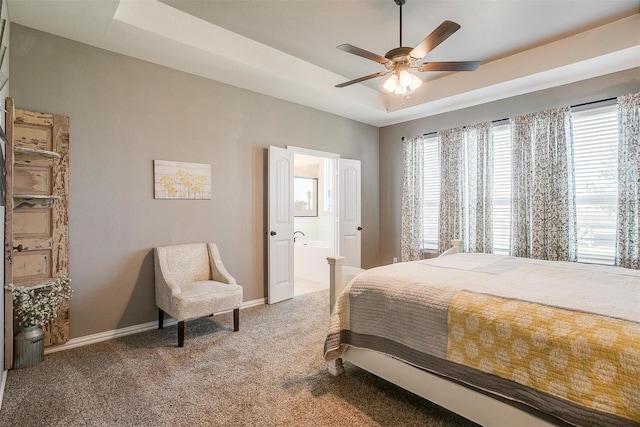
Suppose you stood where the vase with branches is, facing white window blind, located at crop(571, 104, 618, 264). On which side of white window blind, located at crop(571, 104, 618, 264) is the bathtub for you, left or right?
left

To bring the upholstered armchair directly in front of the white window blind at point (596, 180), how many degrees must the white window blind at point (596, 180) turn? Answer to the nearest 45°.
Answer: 0° — it already faces it

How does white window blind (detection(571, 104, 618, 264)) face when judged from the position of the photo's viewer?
facing the viewer and to the left of the viewer

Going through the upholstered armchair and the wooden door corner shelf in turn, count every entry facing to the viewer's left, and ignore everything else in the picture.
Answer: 0

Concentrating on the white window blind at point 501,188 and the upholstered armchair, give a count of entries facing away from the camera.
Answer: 0

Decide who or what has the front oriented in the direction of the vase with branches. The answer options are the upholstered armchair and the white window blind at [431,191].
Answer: the white window blind

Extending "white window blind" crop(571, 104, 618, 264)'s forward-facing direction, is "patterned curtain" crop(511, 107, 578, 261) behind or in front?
in front

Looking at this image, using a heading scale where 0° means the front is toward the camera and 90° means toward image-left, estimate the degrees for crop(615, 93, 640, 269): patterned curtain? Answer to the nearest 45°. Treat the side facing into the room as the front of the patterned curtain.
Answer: approximately 45°

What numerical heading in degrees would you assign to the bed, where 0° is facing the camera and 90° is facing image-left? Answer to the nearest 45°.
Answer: approximately 135°

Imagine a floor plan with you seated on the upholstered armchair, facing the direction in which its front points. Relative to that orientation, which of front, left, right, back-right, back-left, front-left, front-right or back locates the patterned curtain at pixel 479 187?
front-left

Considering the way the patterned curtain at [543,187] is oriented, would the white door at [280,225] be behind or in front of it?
in front

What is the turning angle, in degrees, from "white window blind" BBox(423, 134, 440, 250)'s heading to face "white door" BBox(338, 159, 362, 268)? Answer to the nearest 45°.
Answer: approximately 45° to its right
